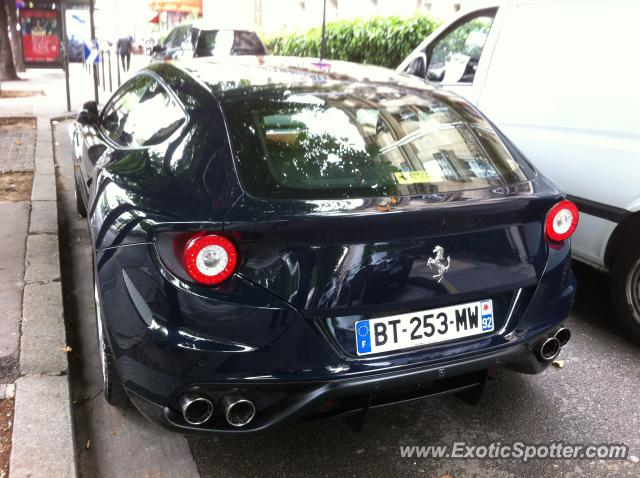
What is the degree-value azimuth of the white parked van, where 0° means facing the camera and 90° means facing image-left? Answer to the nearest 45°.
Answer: approximately 135°

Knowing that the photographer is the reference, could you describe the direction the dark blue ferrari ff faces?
facing away from the viewer and to the left of the viewer

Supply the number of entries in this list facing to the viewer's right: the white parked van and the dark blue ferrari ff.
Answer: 0

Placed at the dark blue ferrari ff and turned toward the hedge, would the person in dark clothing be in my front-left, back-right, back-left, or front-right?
front-left

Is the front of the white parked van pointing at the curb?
no

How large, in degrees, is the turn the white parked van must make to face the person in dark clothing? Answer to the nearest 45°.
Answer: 0° — it already faces them

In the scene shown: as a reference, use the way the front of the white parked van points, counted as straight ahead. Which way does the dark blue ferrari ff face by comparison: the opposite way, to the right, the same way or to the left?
the same way

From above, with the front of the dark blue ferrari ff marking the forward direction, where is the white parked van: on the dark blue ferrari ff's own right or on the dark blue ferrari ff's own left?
on the dark blue ferrari ff's own right

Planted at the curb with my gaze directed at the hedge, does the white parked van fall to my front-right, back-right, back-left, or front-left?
front-right

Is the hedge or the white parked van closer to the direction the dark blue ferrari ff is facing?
the hedge

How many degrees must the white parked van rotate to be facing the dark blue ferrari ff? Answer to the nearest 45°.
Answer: approximately 90° to its left

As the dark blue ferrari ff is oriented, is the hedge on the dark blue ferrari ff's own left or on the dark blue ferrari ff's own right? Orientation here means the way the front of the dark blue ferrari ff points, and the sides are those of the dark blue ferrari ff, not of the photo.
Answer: on the dark blue ferrari ff's own right
